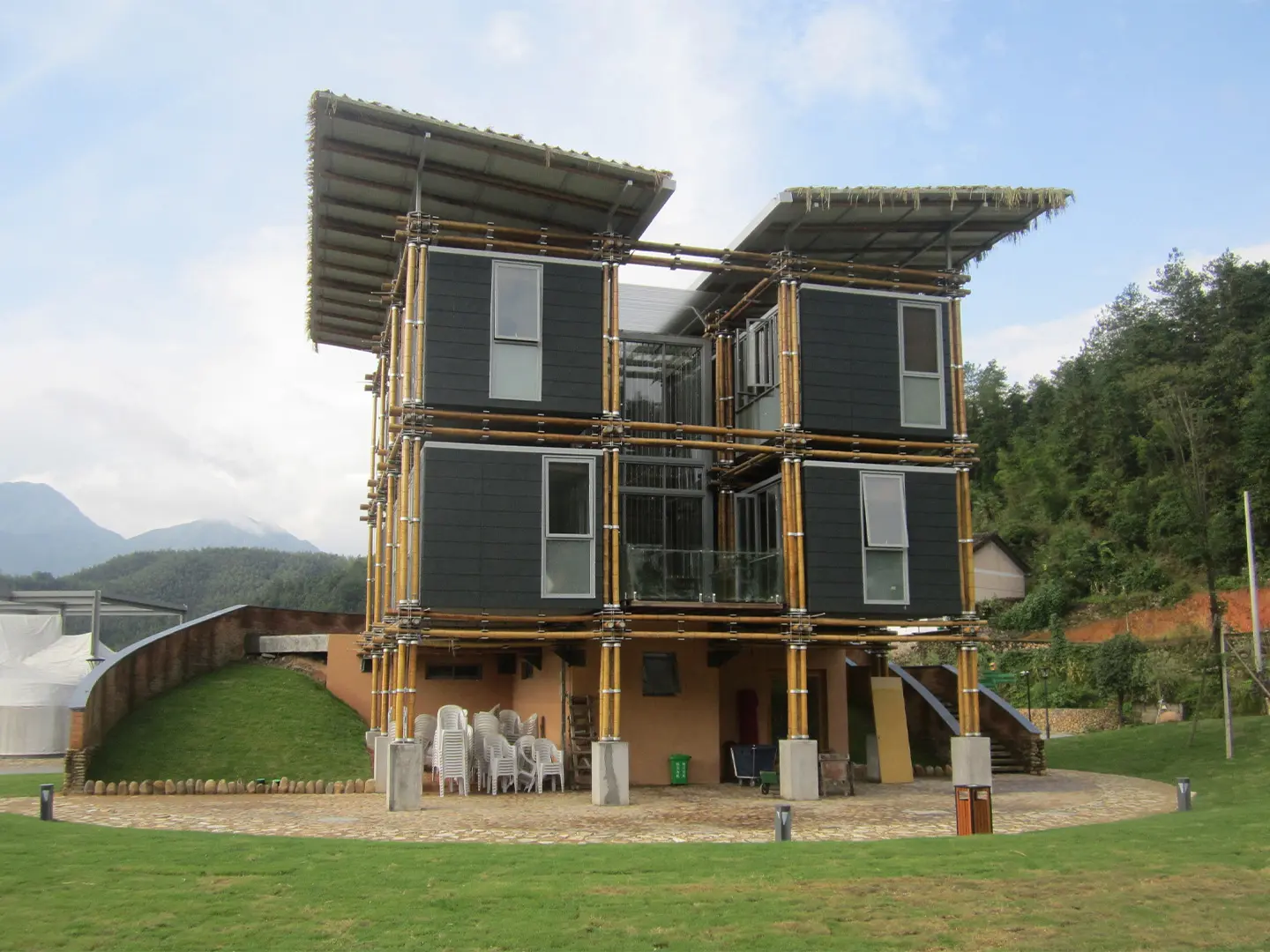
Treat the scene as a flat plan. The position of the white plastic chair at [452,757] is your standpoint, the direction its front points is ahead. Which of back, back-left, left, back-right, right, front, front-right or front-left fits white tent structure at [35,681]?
back-right

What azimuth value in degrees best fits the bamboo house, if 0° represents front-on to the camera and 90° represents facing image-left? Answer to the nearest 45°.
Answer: approximately 0°

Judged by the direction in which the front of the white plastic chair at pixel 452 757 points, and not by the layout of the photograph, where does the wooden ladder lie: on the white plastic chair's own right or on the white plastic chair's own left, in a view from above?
on the white plastic chair's own left

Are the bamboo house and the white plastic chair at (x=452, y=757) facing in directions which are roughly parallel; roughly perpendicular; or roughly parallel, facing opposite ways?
roughly parallel

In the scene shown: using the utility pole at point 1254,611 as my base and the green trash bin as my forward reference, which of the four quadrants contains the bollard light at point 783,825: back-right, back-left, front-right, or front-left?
front-left

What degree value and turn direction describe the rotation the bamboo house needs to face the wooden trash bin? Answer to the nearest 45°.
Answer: approximately 45° to its left

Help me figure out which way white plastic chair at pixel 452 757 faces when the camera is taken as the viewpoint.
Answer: facing the viewer

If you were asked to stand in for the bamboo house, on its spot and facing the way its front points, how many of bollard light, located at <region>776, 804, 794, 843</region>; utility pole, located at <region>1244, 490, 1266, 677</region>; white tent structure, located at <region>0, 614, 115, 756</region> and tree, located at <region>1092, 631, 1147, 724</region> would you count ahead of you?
1

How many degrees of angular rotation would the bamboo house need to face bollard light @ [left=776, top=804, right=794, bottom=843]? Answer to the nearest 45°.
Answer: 0° — it already faces it

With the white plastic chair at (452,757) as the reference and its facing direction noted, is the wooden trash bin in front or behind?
in front
